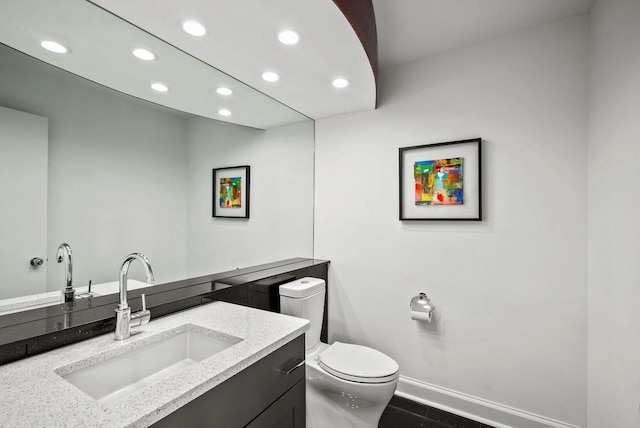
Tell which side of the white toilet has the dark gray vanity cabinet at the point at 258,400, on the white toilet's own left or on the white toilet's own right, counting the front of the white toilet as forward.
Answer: on the white toilet's own right

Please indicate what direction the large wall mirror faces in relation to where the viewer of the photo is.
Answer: facing the viewer and to the right of the viewer

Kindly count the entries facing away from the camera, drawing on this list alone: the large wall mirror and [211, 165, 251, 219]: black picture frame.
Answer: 0

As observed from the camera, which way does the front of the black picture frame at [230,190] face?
facing the viewer and to the left of the viewer

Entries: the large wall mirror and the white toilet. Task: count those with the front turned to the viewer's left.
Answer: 0

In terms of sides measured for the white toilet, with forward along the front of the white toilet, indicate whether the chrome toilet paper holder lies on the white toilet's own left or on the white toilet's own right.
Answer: on the white toilet's own left
